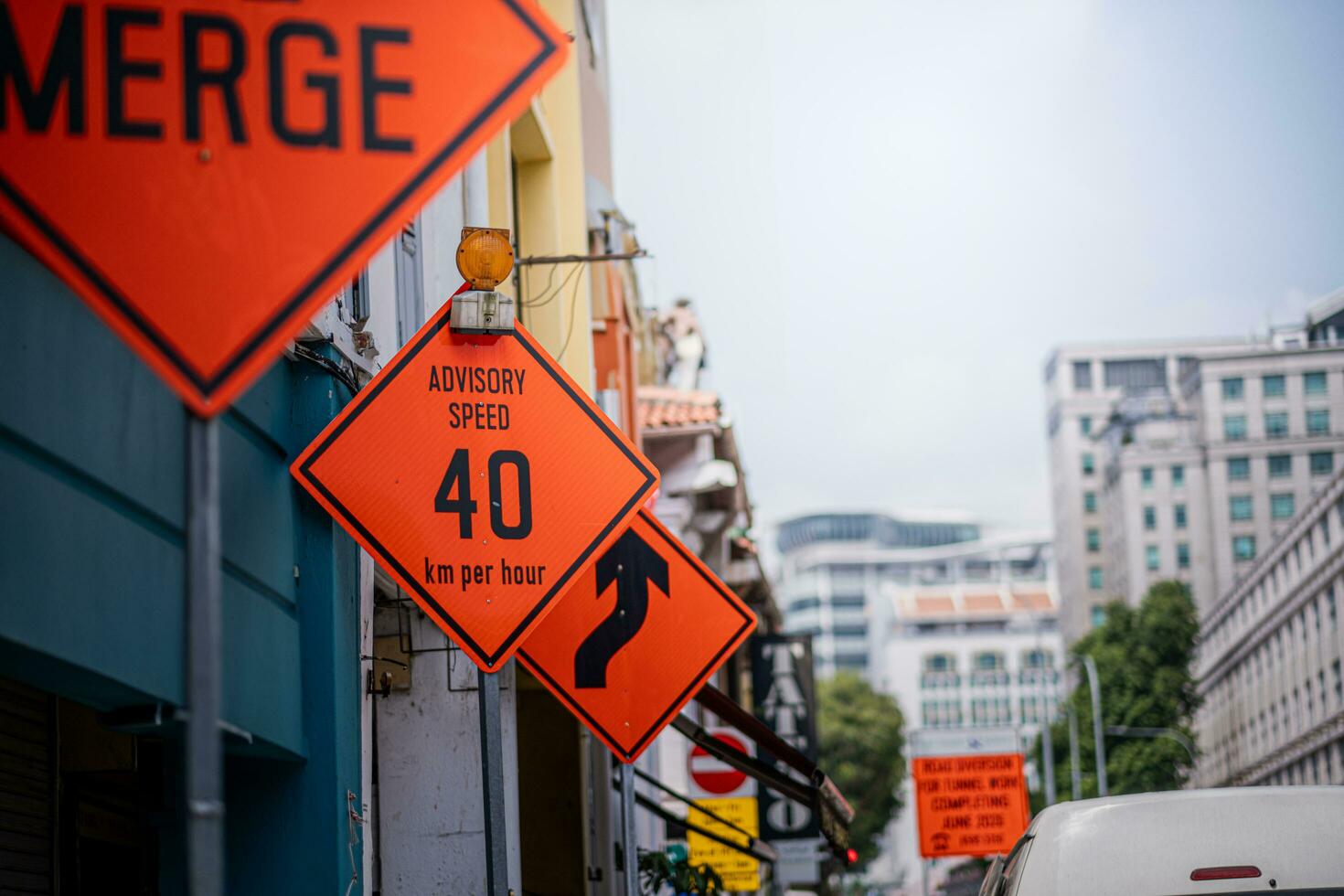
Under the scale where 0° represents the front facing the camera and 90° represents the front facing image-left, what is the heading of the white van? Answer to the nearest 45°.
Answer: approximately 180°

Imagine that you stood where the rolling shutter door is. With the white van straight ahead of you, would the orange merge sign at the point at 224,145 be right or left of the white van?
right

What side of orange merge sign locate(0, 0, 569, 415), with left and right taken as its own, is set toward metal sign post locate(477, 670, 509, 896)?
back

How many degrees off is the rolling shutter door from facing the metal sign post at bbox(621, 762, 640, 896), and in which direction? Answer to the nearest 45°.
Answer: approximately 45° to its left

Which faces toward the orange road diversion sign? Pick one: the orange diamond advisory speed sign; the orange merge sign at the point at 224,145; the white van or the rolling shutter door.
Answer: the white van

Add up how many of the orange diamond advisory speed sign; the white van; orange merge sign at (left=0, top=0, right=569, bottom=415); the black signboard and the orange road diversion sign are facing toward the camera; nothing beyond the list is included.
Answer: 4

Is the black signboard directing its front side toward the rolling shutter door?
yes

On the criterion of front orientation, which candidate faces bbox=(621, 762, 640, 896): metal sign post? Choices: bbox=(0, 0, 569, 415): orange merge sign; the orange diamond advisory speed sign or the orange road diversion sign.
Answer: the orange road diversion sign

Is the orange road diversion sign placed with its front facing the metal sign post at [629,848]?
yes

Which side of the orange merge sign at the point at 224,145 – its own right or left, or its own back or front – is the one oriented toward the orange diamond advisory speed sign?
back

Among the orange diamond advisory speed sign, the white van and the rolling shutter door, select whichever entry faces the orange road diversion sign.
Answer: the white van

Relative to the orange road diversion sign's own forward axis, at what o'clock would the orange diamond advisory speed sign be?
The orange diamond advisory speed sign is roughly at 12 o'clock from the orange road diversion sign.
